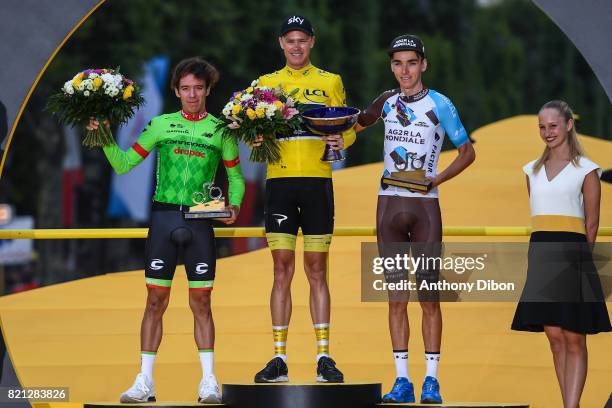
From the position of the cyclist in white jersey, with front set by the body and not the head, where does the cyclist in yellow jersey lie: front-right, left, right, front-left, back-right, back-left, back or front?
right

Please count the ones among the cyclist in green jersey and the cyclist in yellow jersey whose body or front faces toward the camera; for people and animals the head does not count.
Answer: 2

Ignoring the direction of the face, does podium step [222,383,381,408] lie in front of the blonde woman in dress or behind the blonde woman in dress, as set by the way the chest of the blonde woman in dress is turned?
in front

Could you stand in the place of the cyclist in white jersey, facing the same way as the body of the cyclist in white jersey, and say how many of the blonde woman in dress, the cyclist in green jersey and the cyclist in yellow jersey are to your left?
1

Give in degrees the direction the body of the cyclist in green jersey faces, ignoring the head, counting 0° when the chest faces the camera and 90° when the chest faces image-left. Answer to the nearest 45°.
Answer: approximately 0°

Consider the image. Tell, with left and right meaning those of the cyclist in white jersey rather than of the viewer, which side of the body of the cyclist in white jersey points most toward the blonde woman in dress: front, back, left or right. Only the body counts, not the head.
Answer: left

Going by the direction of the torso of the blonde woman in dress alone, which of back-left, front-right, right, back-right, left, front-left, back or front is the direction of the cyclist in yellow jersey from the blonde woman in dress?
front-right
